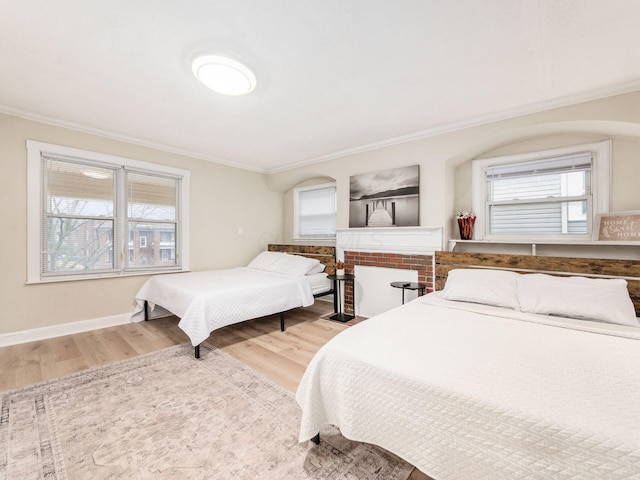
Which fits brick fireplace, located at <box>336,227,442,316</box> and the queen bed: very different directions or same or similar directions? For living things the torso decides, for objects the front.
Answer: same or similar directions

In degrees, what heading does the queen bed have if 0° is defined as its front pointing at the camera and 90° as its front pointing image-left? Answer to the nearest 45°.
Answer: approximately 45°

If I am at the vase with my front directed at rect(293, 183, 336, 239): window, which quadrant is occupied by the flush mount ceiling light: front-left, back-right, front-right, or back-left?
front-left

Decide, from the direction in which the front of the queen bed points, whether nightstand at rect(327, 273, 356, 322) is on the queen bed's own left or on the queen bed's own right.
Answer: on the queen bed's own right

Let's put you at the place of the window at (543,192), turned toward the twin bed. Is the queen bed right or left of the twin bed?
left

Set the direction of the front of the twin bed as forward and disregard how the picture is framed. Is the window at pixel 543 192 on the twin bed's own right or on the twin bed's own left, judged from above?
on the twin bed's own left

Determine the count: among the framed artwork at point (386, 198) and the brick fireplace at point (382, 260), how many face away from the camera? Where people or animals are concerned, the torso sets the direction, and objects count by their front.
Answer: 0

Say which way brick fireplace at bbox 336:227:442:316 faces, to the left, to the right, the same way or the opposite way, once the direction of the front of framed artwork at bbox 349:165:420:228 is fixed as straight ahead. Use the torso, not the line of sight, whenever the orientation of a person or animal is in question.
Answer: the same way

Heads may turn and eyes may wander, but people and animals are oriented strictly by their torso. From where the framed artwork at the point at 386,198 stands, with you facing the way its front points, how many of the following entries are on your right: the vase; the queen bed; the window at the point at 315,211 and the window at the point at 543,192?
1

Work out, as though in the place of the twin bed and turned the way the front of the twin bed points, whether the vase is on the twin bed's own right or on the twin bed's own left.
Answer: on the twin bed's own left

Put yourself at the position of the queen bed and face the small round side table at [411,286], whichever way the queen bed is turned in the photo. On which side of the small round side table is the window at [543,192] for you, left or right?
right

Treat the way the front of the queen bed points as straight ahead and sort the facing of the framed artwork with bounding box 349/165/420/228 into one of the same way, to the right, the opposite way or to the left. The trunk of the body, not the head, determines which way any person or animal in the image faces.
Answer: the same way

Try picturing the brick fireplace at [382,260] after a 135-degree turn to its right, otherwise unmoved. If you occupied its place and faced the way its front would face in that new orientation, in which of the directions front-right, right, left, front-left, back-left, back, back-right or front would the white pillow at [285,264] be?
left

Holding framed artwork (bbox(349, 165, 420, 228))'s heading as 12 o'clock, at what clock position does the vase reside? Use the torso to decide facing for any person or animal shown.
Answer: The vase is roughly at 8 o'clock from the framed artwork.

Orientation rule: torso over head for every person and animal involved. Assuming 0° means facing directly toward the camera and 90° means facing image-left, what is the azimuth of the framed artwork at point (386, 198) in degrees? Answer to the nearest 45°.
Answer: approximately 45°

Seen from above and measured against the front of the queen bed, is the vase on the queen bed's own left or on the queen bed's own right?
on the queen bed's own right

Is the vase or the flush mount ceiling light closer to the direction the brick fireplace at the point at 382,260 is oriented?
the flush mount ceiling light

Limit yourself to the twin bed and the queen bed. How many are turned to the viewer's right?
0

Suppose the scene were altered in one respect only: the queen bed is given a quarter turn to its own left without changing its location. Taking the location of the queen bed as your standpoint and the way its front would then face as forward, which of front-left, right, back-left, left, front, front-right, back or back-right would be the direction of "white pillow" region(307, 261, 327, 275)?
back
